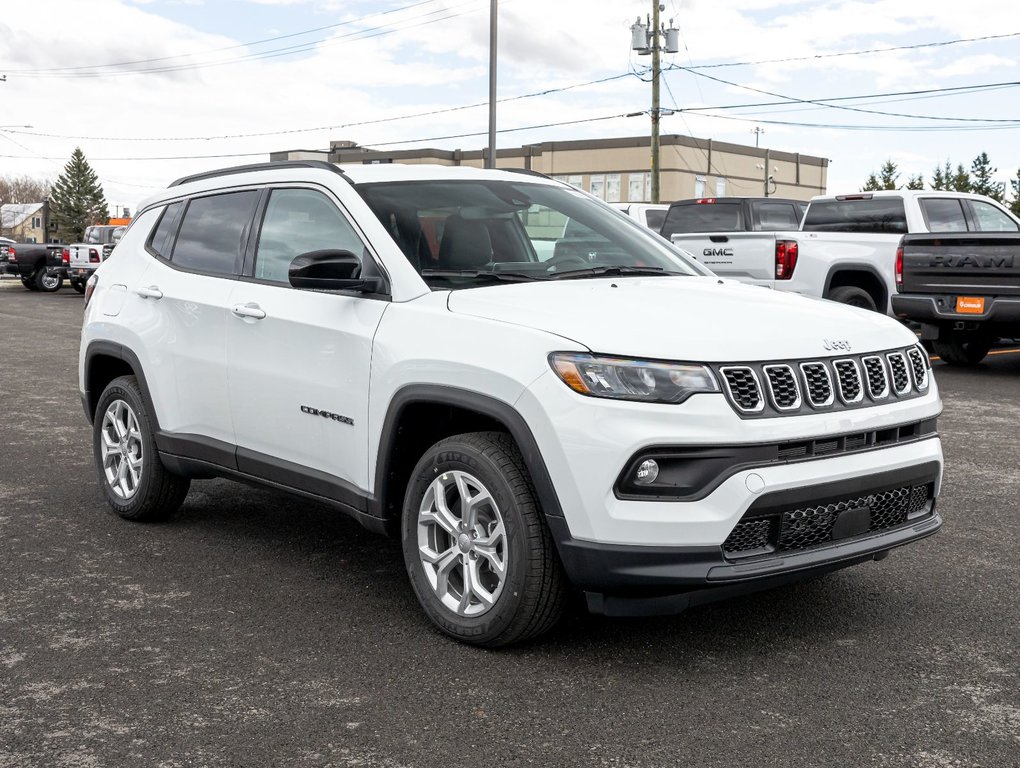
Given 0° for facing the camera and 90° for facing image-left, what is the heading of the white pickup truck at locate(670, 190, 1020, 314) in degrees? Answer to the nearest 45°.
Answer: approximately 225°

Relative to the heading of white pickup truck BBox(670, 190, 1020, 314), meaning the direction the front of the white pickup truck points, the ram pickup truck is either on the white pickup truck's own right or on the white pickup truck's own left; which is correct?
on the white pickup truck's own right

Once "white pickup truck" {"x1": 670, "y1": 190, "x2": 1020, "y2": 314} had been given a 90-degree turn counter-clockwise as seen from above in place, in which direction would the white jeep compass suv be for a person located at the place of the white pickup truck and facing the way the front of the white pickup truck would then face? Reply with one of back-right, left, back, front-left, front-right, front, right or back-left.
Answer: back-left

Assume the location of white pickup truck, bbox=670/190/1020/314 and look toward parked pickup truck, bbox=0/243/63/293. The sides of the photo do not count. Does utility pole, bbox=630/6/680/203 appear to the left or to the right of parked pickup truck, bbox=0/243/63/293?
right

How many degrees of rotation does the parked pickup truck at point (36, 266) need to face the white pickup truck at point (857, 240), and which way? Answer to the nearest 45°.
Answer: approximately 135° to its right

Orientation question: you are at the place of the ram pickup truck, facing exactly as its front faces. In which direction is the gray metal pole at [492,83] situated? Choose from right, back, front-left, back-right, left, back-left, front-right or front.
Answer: front-left

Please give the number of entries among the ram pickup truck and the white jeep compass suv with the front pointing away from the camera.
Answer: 1

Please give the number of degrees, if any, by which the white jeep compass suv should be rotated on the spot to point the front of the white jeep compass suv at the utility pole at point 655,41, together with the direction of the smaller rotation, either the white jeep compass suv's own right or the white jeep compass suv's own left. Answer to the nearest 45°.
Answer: approximately 135° to the white jeep compass suv's own left

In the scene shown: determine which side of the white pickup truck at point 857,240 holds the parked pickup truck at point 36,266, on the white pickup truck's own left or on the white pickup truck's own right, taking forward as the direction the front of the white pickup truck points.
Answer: on the white pickup truck's own left

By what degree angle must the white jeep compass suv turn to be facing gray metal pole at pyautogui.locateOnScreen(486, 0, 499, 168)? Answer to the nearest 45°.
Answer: approximately 135° to its left

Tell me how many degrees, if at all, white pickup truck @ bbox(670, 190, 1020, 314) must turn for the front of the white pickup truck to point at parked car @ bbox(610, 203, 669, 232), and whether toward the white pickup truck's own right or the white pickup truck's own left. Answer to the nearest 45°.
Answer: approximately 90° to the white pickup truck's own left

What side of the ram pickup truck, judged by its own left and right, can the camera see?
back

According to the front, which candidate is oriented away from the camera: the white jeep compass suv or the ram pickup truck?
the ram pickup truck

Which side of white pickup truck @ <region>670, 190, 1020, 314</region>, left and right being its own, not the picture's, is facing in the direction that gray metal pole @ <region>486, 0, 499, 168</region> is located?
left

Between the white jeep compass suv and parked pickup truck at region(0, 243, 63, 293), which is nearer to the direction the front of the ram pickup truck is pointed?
the parked pickup truck

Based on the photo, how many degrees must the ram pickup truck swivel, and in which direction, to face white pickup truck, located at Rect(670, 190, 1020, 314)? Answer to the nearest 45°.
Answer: approximately 45° to its left
